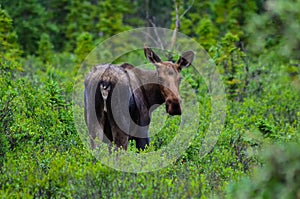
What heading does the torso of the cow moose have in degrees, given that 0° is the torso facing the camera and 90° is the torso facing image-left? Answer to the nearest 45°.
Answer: approximately 225°
